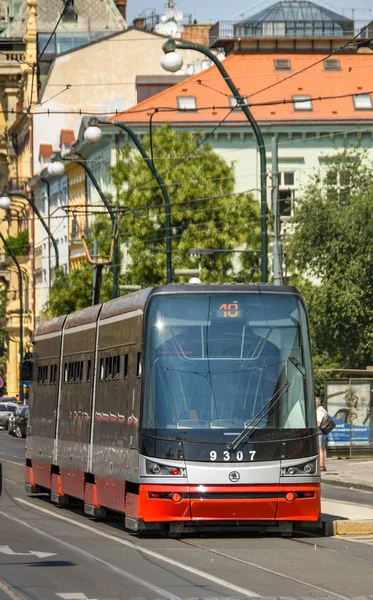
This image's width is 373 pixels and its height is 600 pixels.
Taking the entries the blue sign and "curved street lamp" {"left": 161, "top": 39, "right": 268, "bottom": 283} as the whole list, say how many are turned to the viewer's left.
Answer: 1

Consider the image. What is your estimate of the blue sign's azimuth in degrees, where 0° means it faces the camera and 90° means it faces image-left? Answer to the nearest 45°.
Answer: approximately 0°

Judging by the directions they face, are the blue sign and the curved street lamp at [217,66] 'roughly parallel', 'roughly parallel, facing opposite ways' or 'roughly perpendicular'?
roughly perpendicular

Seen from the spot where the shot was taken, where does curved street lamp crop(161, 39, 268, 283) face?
facing to the left of the viewer

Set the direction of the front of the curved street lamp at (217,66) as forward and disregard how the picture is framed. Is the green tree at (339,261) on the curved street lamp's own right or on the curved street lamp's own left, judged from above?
on the curved street lamp's own right
